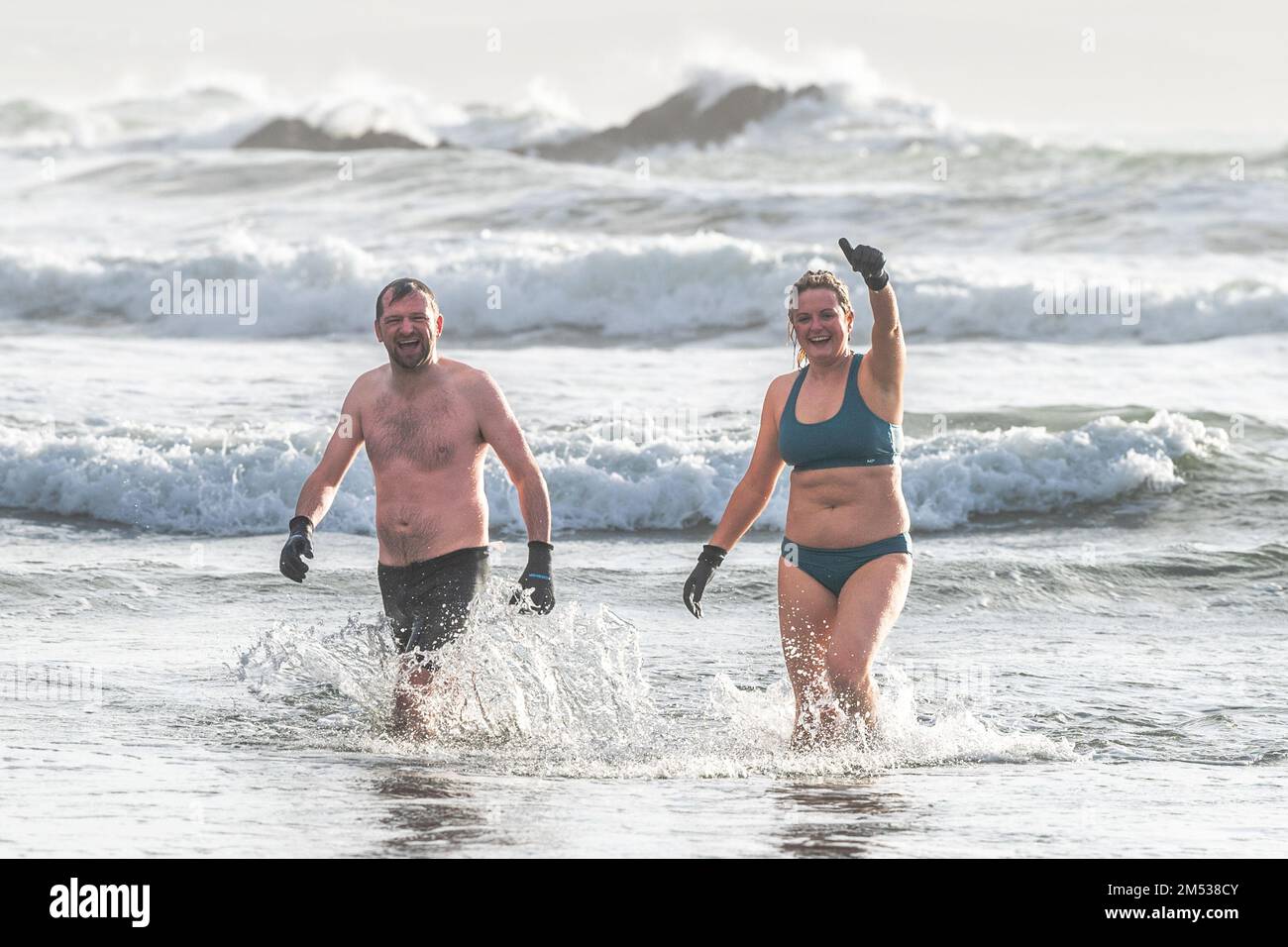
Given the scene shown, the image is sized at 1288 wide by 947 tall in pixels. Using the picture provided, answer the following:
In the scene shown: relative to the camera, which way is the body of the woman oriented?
toward the camera

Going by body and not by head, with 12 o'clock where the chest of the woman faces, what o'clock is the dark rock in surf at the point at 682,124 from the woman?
The dark rock in surf is roughly at 6 o'clock from the woman.

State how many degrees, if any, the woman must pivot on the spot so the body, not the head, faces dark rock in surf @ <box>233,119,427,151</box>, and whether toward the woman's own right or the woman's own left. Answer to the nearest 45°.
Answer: approximately 180°

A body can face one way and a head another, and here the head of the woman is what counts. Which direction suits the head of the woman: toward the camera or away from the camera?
toward the camera

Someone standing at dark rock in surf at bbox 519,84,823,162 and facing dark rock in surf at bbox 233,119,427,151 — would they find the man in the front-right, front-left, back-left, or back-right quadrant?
front-left

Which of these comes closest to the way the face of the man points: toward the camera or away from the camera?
toward the camera

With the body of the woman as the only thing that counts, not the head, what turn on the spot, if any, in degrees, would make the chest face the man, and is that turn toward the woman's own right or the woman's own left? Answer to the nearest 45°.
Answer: approximately 90° to the woman's own right
